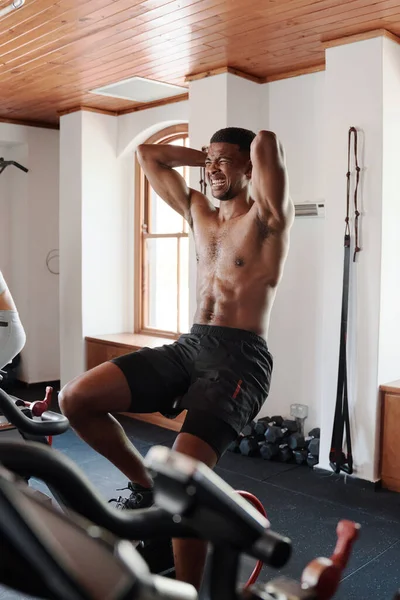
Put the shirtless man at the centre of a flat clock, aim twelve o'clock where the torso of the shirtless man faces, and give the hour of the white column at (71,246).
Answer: The white column is roughly at 4 o'clock from the shirtless man.

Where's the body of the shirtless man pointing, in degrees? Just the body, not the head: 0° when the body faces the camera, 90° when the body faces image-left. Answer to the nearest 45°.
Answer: approximately 45°

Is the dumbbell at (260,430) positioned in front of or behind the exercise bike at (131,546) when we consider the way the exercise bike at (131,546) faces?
behind

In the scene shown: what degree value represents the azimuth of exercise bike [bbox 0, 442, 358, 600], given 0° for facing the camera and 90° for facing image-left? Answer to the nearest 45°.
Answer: approximately 45°

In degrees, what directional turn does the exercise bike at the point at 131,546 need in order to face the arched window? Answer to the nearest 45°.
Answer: approximately 135° to its right

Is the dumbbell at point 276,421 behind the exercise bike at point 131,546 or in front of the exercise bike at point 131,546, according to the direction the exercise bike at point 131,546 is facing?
behind

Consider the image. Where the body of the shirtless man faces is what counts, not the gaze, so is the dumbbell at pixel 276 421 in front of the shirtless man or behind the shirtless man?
behind

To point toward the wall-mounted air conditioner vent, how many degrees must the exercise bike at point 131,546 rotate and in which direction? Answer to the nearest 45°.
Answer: approximately 135° to its right

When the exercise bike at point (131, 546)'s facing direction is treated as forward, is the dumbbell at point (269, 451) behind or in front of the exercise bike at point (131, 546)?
behind

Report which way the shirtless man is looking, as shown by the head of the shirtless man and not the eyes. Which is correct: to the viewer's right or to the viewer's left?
to the viewer's left

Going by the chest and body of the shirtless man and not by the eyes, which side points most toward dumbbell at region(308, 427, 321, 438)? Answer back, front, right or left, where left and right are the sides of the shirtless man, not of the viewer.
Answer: back

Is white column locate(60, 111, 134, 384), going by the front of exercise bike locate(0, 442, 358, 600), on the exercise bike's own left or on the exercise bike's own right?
on the exercise bike's own right
